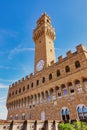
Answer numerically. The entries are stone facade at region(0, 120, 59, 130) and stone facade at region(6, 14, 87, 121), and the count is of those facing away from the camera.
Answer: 0

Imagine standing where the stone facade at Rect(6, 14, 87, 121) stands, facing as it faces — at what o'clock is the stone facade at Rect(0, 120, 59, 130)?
the stone facade at Rect(0, 120, 59, 130) is roughly at 11 o'clock from the stone facade at Rect(6, 14, 87, 121).

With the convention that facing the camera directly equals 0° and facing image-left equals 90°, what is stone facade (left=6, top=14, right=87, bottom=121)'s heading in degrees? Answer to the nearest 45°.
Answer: approximately 45°

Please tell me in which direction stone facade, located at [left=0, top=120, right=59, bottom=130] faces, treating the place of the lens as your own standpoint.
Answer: facing the viewer
